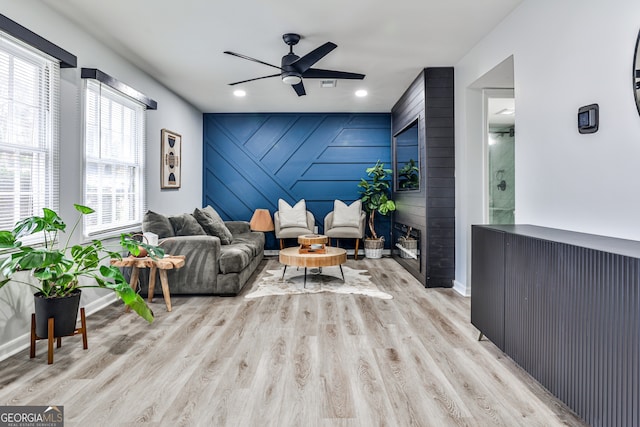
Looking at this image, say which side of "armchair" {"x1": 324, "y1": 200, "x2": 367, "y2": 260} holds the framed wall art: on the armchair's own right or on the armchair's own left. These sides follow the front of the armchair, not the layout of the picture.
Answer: on the armchair's own right

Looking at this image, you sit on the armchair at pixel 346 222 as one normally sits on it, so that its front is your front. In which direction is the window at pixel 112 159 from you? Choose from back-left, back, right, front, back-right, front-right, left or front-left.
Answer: front-right

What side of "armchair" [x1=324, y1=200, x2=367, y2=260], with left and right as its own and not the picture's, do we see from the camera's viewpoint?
front

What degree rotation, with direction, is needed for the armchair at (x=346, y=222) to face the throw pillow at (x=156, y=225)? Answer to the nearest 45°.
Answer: approximately 45° to its right

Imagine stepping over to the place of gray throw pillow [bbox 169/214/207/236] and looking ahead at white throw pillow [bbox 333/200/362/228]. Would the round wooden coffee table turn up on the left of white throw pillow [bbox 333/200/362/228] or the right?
right

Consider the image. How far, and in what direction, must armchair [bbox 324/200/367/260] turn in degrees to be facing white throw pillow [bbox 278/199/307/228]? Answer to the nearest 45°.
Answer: approximately 90° to its right

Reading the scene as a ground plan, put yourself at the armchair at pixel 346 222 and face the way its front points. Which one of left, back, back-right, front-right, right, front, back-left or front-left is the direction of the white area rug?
front

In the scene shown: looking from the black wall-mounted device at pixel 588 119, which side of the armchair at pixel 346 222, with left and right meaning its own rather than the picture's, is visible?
front

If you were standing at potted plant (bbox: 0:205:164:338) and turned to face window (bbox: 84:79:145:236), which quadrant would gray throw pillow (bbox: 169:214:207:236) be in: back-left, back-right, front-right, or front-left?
front-right

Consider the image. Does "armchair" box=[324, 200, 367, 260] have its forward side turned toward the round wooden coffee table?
yes
